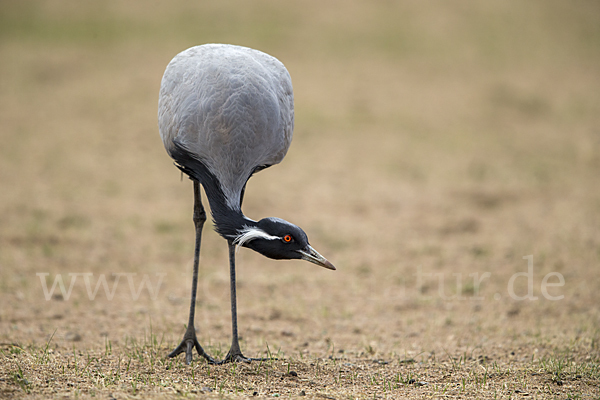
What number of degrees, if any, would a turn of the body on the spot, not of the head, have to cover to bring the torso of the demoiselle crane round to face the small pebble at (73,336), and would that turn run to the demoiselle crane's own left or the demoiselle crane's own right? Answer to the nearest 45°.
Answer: approximately 135° to the demoiselle crane's own right

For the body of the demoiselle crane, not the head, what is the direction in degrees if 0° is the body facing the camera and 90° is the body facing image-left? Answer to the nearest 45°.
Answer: approximately 0°
